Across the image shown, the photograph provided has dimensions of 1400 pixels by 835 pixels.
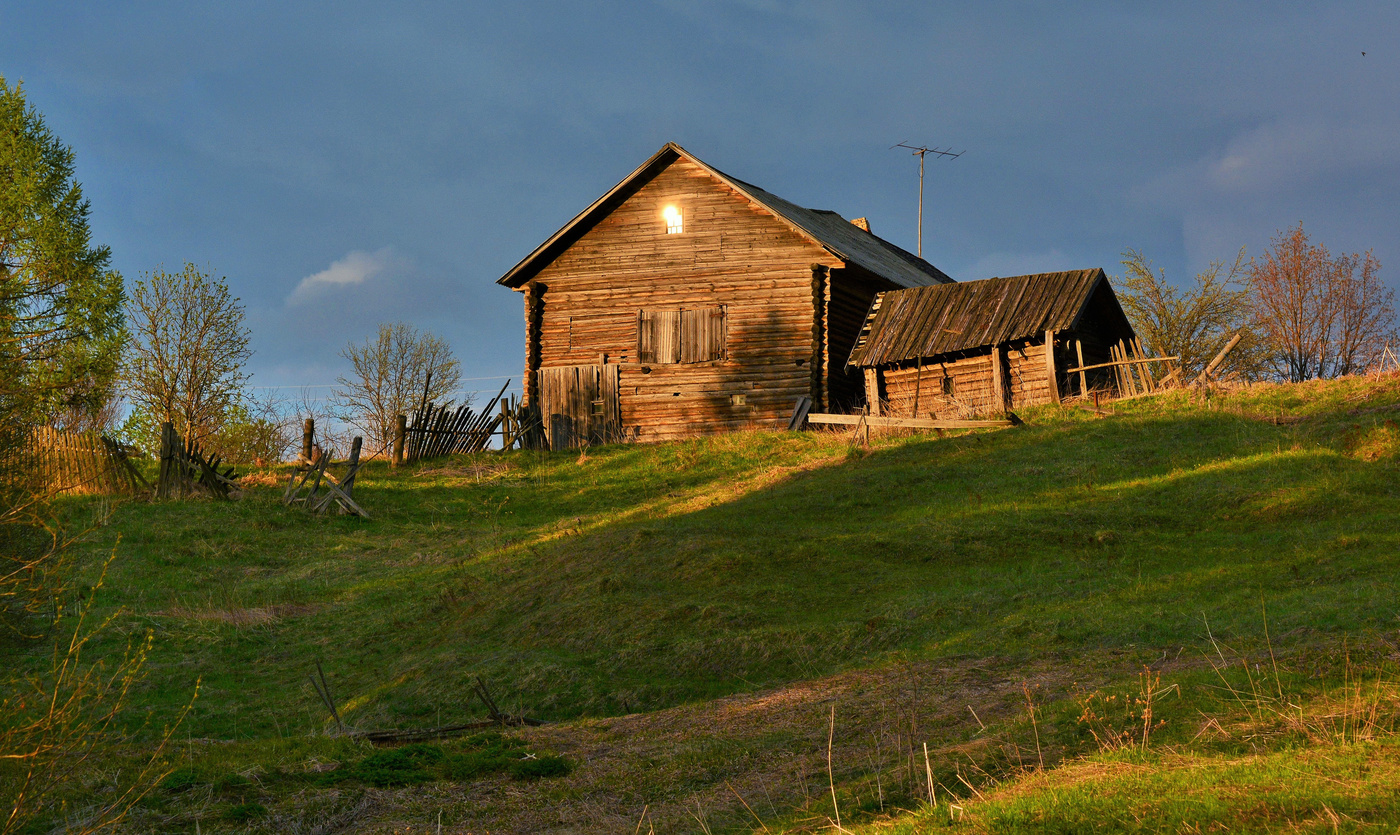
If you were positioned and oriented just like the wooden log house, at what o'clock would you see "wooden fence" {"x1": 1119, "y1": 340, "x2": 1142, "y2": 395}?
The wooden fence is roughly at 10 o'clock from the wooden log house.

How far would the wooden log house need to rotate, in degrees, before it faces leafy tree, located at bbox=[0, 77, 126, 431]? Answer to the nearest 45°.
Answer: approximately 90° to its right

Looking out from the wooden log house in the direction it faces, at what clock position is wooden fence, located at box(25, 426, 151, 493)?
The wooden fence is roughly at 2 o'clock from the wooden log house.

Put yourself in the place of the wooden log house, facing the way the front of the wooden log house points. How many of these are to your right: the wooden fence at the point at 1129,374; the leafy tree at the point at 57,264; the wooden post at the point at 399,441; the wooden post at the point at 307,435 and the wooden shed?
3

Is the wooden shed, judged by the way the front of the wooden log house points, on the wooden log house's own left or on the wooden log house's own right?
on the wooden log house's own left

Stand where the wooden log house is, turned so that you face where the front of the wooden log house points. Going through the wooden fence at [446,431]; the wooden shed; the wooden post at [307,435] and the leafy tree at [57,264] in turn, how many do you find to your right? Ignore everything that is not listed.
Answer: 3

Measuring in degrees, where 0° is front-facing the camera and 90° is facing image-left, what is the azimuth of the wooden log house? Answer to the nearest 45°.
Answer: approximately 0°

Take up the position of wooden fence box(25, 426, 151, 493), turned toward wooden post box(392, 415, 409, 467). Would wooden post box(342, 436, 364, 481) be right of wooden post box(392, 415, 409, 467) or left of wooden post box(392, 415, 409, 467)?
right

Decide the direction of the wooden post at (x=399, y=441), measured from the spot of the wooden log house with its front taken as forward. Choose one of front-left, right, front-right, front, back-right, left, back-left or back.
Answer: right

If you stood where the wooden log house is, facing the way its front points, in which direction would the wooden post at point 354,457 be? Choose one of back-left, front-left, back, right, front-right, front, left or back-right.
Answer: front-right

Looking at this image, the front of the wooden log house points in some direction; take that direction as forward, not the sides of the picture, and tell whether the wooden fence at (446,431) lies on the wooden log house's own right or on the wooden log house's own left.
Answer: on the wooden log house's own right
